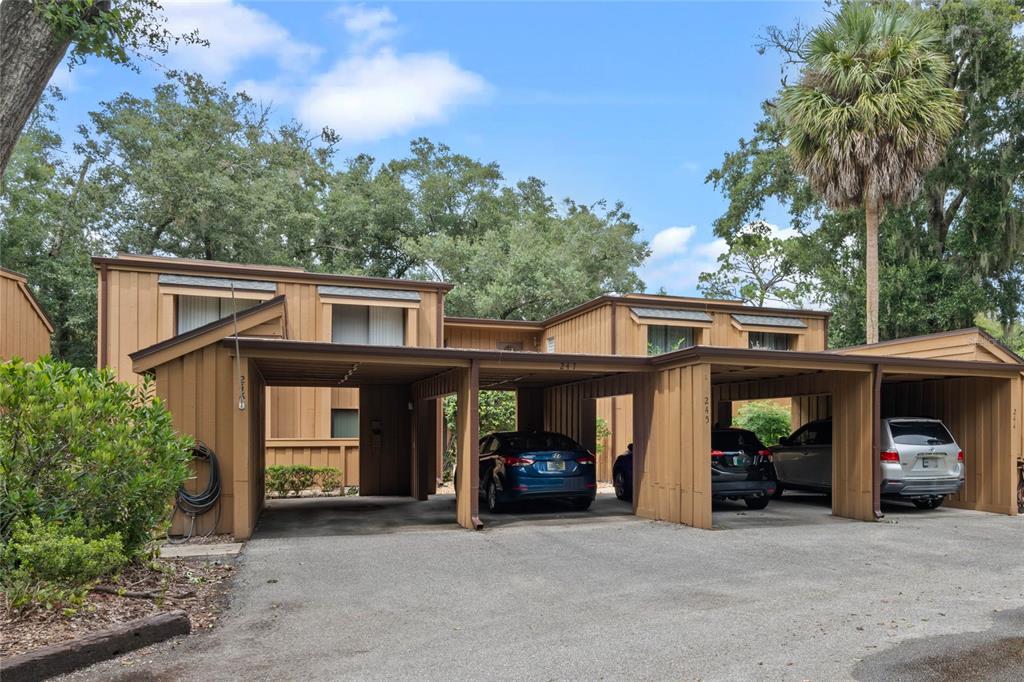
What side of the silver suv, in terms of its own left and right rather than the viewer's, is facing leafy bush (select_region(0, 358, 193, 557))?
left

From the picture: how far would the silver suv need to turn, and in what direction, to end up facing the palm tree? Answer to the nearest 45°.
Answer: approximately 45° to its right

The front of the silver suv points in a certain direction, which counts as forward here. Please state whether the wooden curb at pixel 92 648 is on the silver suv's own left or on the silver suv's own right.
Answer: on the silver suv's own left

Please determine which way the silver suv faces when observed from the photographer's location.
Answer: facing away from the viewer and to the left of the viewer

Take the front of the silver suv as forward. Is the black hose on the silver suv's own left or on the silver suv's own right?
on the silver suv's own left

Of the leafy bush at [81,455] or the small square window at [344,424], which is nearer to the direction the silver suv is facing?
the small square window
